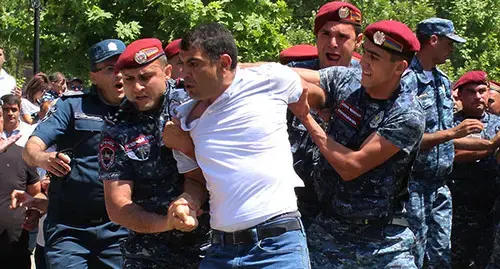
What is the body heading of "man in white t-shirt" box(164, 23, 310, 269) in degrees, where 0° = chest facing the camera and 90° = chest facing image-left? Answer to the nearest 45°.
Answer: approximately 45°

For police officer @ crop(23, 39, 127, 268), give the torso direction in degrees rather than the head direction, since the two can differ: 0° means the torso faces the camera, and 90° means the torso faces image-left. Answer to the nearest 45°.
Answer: approximately 315°

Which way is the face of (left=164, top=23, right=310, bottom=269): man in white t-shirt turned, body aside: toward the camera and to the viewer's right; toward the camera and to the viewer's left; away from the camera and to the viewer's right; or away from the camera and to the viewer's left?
toward the camera and to the viewer's left

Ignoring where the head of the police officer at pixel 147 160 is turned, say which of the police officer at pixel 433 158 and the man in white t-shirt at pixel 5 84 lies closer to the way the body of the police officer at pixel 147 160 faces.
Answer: the police officer

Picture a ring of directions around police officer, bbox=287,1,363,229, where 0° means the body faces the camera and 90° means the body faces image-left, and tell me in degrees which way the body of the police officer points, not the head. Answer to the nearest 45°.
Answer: approximately 45°

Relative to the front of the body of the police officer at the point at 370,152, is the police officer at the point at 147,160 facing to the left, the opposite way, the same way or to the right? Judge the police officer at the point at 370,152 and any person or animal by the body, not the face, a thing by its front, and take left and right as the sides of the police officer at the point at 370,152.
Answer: to the left

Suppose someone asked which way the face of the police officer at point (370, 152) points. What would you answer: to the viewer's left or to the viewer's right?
to the viewer's left

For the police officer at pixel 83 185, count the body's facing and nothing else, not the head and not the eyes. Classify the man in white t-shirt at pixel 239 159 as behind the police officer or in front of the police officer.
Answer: in front
